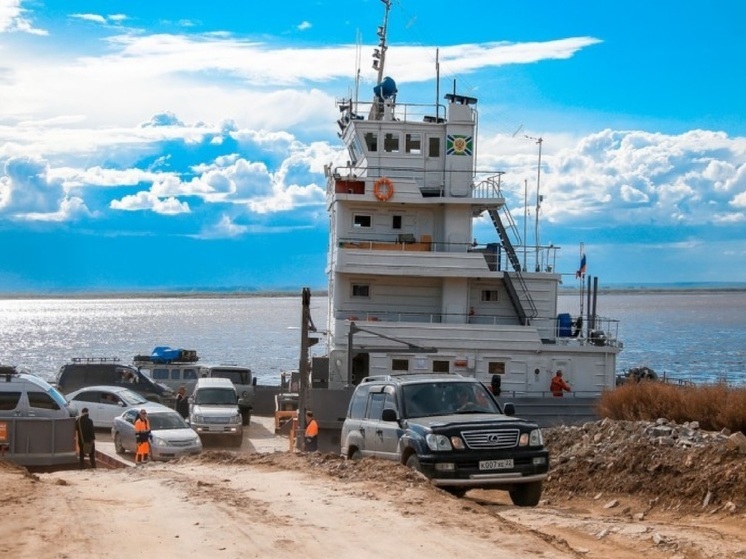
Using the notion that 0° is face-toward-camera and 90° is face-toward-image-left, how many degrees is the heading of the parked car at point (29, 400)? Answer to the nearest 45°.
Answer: approximately 270°

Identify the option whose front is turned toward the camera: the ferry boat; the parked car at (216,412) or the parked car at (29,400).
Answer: the parked car at (216,412)

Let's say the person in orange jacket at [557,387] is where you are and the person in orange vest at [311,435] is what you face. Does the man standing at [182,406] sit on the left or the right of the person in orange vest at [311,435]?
right

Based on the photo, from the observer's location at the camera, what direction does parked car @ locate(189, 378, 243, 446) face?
facing the viewer

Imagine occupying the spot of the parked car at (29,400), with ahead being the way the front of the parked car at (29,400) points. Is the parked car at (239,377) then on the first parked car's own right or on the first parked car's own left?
on the first parked car's own left

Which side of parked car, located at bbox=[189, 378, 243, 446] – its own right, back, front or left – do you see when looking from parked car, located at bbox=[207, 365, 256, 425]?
back

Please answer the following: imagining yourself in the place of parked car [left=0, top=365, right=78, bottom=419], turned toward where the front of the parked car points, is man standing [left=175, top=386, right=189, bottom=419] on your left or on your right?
on your left

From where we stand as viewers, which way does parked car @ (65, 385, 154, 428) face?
facing the viewer and to the right of the viewer

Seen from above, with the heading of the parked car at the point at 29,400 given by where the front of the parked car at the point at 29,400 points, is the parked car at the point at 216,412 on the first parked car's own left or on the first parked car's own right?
on the first parked car's own left

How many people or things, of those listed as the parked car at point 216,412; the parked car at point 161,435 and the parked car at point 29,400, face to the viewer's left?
0
